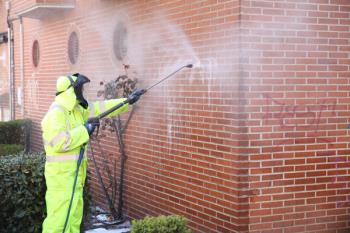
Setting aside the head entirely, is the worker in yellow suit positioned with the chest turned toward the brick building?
yes

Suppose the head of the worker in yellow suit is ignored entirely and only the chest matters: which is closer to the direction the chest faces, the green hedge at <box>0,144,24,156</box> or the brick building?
the brick building

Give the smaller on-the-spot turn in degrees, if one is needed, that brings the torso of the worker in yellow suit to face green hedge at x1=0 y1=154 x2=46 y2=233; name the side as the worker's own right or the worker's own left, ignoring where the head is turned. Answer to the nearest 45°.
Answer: approximately 135° to the worker's own left

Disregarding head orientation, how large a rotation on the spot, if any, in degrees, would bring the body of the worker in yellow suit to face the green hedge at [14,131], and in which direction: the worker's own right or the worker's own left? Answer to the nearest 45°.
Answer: approximately 90° to the worker's own left

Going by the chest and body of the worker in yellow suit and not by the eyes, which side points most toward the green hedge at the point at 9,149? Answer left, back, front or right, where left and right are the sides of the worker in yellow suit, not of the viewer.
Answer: left

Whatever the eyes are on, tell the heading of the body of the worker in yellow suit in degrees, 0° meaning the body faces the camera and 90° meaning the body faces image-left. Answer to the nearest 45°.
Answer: approximately 270°

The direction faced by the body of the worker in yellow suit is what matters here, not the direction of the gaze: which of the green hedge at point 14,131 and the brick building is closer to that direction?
the brick building

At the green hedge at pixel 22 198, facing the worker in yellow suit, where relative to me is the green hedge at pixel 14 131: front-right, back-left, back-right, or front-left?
back-left

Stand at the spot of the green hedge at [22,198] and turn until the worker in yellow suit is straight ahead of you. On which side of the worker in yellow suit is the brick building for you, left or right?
left
